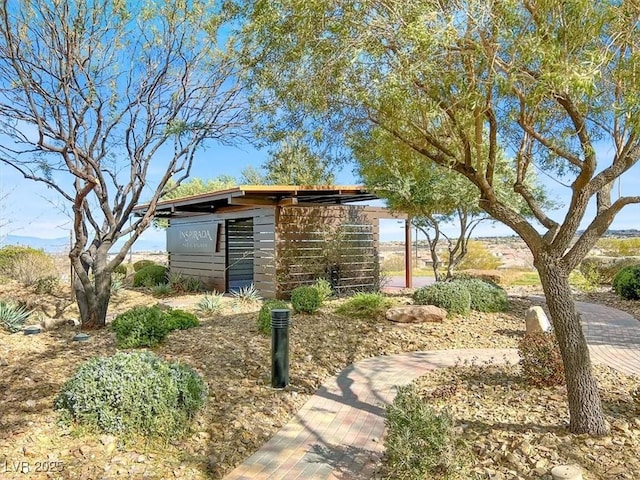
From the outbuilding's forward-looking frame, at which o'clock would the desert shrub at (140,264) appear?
The desert shrub is roughly at 3 o'clock from the outbuilding.

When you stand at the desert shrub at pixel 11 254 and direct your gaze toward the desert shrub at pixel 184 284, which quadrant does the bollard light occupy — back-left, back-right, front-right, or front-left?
front-right

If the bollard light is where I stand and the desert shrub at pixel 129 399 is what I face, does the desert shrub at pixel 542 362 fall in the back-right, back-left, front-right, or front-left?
back-left

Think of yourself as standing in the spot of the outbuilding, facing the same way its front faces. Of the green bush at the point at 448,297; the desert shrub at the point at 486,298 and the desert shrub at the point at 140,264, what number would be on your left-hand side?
2

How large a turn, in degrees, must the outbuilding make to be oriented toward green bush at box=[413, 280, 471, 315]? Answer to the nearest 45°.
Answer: approximately 90° to its left

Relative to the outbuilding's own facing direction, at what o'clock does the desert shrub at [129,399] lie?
The desert shrub is roughly at 11 o'clock from the outbuilding.

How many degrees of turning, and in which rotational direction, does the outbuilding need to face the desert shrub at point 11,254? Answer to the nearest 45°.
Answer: approximately 45° to its right

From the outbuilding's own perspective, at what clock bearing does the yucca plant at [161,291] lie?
The yucca plant is roughly at 2 o'clock from the outbuilding.

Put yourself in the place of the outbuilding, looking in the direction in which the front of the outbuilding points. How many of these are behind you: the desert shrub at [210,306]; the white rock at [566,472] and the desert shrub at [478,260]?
1

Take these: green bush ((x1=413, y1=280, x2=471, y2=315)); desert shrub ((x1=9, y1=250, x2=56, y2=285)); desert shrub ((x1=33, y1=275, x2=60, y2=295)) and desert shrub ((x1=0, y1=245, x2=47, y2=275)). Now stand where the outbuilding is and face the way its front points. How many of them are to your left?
1

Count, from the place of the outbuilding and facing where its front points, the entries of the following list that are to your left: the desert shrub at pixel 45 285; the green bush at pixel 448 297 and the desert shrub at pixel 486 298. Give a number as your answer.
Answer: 2

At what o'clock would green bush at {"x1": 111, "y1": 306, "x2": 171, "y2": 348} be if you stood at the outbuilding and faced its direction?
The green bush is roughly at 11 o'clock from the outbuilding.

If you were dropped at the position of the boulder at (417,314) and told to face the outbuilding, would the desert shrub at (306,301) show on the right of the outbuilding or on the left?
left

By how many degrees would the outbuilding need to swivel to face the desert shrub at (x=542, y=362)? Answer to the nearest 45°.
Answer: approximately 45° to its left

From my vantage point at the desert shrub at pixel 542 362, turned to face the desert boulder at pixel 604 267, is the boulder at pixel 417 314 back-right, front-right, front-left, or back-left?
front-left
